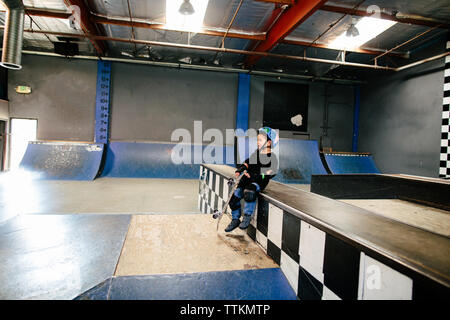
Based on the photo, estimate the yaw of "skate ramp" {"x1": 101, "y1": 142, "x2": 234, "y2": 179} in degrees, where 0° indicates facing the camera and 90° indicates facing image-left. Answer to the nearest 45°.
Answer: approximately 0°

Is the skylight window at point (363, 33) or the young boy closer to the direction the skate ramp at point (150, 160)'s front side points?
the young boy

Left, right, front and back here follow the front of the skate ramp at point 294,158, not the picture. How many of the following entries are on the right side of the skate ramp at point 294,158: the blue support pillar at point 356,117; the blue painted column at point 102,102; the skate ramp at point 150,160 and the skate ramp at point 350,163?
2

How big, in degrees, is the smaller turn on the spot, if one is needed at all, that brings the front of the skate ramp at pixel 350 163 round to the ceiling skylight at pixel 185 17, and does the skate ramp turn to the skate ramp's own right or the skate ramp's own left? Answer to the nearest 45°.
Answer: approximately 45° to the skate ramp's own right

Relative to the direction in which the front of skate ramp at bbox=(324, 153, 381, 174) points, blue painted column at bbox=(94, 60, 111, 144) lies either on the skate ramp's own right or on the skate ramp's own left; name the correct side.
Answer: on the skate ramp's own right

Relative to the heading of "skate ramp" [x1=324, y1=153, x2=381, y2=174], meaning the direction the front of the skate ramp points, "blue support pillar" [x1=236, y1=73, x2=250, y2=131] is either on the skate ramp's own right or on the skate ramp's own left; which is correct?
on the skate ramp's own right

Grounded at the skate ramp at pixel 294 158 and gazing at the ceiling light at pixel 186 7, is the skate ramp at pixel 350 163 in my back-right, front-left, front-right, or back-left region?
back-left

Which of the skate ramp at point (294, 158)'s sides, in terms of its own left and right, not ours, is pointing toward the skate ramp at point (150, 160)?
right
